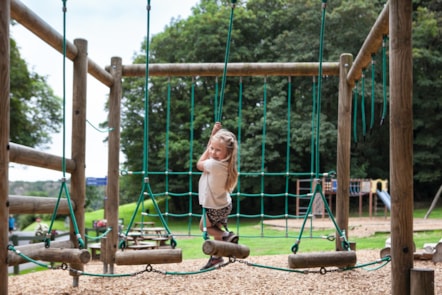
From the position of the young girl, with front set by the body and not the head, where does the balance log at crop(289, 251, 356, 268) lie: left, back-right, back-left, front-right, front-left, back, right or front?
back-left

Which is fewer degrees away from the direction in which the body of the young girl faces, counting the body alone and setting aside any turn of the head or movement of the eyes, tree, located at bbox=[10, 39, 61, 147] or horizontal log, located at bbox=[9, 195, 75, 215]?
the horizontal log

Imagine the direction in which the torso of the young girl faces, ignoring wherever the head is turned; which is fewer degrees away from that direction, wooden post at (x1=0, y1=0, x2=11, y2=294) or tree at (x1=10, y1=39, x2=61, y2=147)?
the wooden post
